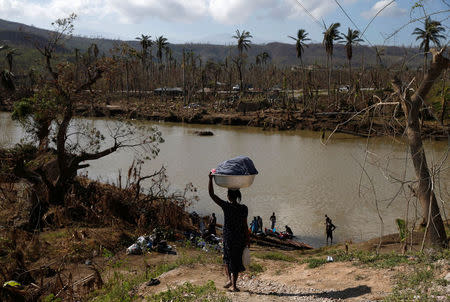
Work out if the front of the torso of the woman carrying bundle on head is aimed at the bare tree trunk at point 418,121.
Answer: no

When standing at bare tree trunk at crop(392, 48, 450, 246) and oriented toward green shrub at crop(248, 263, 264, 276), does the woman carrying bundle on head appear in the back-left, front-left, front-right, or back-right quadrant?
front-left

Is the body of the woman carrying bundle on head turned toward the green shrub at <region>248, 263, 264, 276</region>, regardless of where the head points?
no

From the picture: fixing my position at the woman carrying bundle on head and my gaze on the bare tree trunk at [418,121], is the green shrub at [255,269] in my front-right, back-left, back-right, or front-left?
front-left
